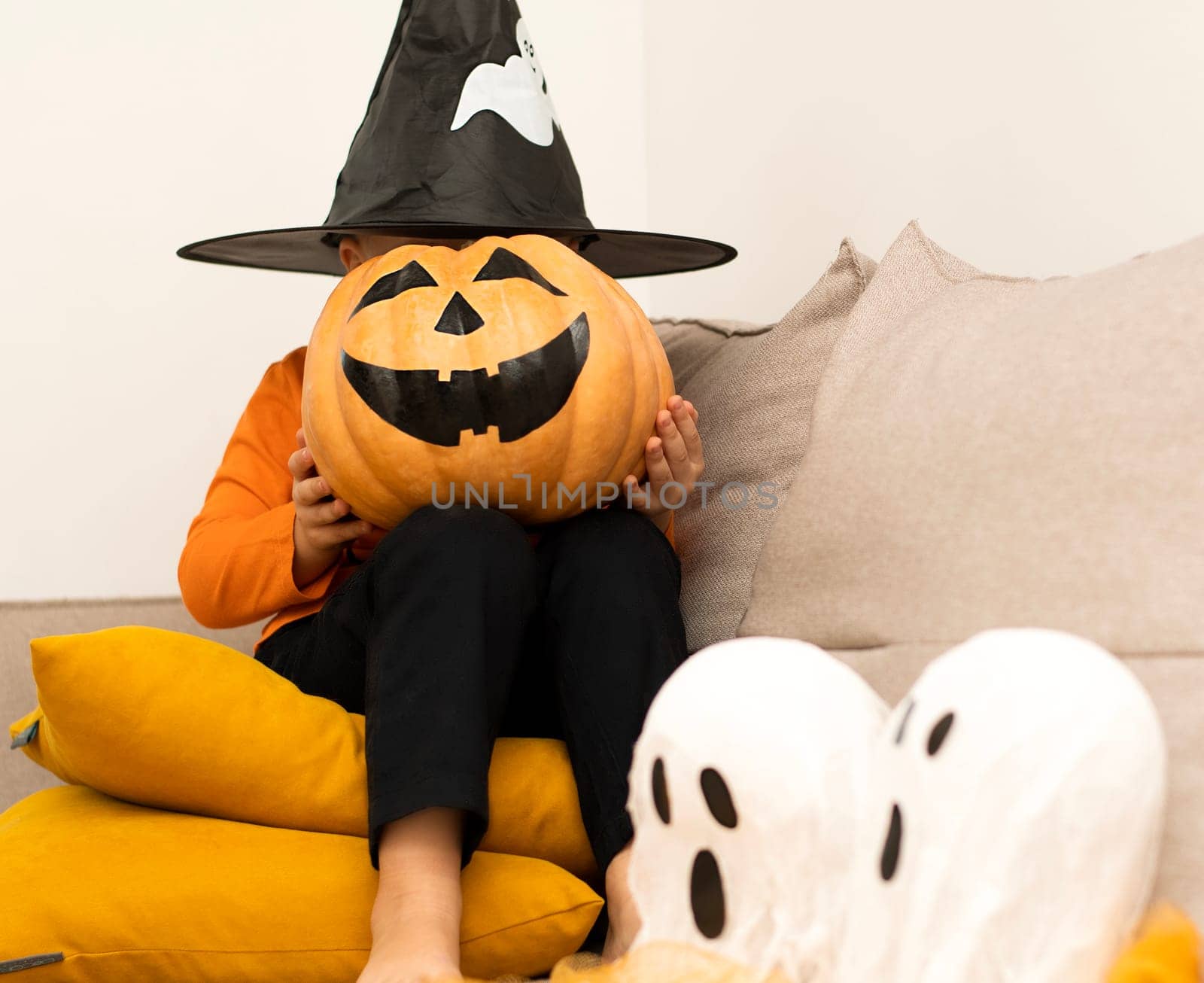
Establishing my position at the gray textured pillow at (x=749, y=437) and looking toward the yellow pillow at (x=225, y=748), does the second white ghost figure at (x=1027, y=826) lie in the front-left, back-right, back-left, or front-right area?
front-left

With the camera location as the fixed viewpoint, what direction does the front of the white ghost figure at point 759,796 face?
facing the viewer and to the left of the viewer

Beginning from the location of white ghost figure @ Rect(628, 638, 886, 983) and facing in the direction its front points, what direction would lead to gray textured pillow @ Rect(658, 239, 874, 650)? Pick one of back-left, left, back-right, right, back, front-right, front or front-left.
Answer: back-right
